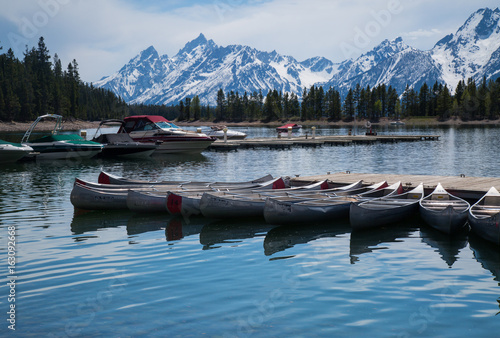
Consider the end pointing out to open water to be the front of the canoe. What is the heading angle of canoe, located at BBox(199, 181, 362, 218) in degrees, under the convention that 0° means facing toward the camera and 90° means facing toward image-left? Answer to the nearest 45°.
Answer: approximately 45°

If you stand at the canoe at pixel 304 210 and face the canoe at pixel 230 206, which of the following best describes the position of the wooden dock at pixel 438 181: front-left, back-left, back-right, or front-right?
back-right

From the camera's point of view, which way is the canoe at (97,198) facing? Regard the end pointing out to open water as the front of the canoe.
to the viewer's left
